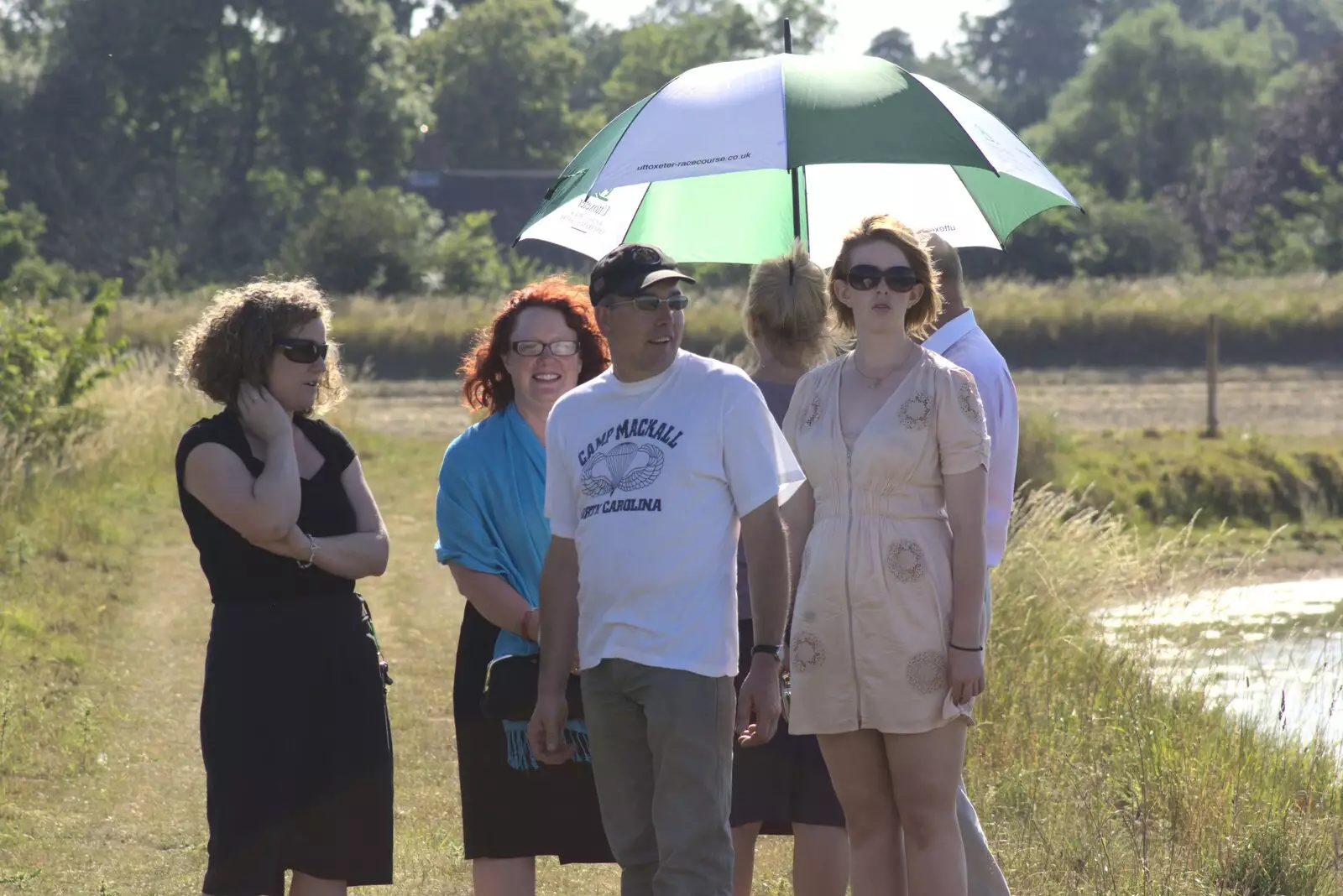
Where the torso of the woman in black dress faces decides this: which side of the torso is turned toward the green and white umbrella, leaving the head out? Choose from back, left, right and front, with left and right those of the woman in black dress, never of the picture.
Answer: left

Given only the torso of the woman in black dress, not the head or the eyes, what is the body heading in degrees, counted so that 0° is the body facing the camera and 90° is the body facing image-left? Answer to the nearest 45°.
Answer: approximately 315°

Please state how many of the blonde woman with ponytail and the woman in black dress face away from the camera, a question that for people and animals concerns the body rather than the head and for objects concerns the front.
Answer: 1

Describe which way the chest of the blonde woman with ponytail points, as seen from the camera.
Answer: away from the camera

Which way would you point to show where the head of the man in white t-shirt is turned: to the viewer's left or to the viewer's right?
to the viewer's right

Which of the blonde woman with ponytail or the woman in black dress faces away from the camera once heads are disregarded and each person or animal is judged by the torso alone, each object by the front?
the blonde woman with ponytail

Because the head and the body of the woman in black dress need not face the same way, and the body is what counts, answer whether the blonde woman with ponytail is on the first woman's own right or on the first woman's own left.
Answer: on the first woman's own left

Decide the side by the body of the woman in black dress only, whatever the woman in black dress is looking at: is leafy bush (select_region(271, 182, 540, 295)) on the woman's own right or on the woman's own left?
on the woman's own left

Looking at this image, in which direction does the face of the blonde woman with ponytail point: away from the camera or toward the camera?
away from the camera
